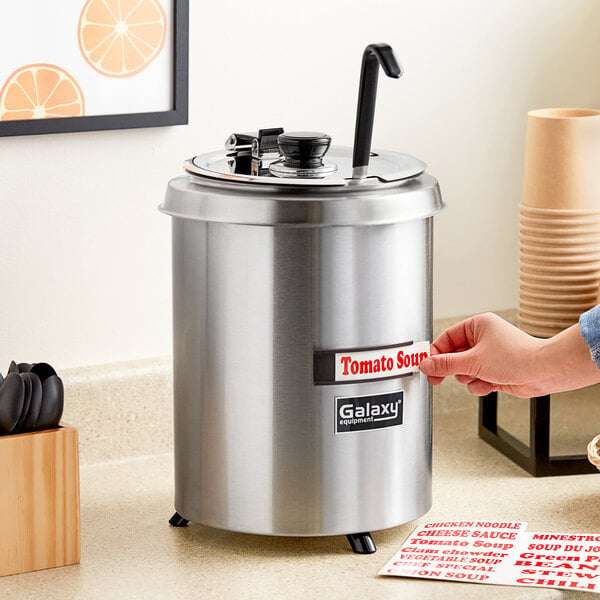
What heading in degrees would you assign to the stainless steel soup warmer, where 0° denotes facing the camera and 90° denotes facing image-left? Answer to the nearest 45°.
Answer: approximately 315°
